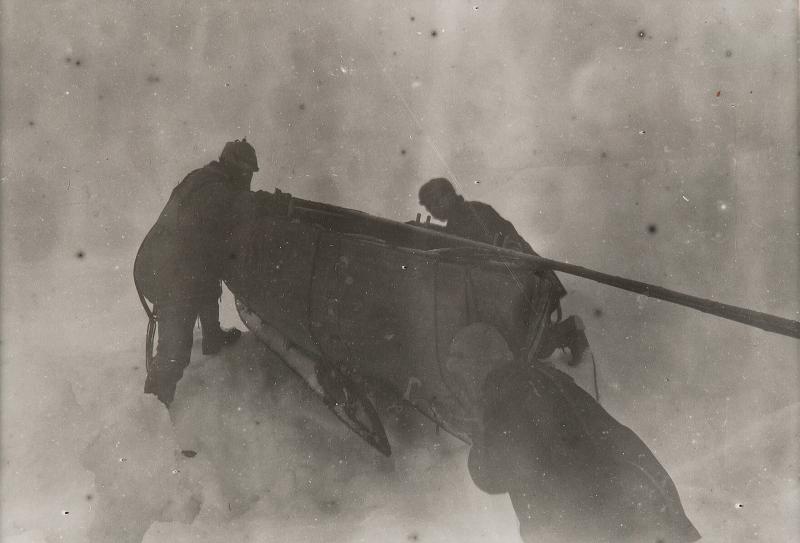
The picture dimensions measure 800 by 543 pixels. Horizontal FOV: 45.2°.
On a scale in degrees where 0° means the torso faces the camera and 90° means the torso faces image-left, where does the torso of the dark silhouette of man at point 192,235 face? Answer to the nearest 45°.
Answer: approximately 270°

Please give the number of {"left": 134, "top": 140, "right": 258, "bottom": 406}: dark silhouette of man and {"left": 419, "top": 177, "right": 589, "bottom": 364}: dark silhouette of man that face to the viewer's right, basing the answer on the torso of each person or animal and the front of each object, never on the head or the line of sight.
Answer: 1

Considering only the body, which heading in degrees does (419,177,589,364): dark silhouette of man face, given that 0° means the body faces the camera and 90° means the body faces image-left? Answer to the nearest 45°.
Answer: approximately 90°

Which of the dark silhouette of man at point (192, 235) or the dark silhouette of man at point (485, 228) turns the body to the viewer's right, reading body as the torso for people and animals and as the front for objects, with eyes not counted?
the dark silhouette of man at point (192, 235)

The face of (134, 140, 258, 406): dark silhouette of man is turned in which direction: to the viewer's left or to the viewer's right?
to the viewer's right
